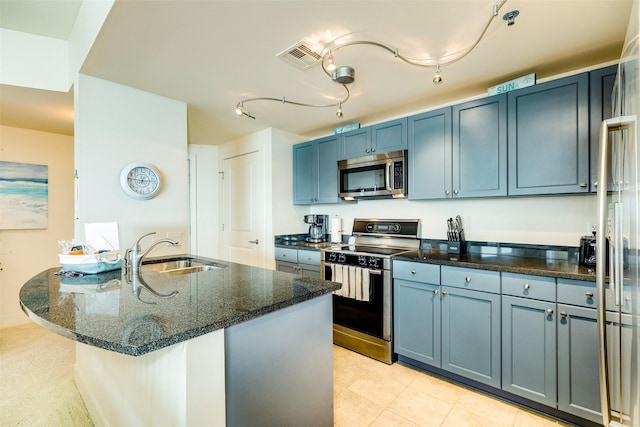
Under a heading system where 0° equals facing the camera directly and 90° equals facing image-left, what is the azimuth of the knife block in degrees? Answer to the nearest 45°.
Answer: approximately 45°

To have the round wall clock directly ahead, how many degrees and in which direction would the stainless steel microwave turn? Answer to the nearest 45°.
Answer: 0° — it already faces it

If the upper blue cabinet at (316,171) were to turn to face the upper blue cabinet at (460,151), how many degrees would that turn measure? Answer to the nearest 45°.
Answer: approximately 90° to its left

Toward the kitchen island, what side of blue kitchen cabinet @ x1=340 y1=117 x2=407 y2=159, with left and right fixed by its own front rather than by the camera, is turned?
front

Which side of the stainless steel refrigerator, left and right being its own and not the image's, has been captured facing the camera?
left

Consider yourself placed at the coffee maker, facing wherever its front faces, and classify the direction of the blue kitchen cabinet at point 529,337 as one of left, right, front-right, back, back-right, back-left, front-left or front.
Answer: left

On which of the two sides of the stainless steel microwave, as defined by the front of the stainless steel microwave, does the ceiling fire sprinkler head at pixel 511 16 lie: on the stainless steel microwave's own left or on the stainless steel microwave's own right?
on the stainless steel microwave's own left

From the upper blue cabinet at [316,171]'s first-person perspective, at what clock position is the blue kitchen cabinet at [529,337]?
The blue kitchen cabinet is roughly at 9 o'clock from the upper blue cabinet.
